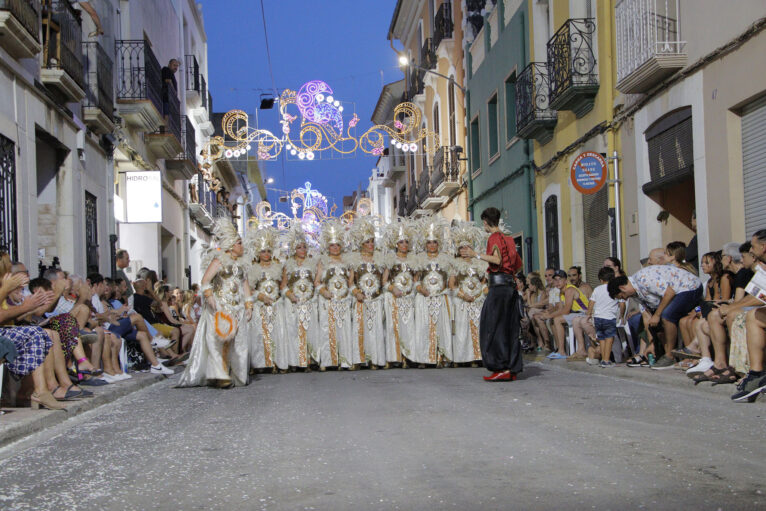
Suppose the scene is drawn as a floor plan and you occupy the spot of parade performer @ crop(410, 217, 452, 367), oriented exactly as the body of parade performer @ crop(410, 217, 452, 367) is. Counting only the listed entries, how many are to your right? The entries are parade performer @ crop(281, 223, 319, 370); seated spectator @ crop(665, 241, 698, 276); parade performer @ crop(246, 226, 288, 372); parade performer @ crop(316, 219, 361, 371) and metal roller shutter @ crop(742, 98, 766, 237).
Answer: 3

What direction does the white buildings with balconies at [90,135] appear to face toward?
to the viewer's right

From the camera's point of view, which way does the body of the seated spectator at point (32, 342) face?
to the viewer's right

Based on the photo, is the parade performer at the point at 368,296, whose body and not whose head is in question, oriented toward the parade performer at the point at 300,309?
no

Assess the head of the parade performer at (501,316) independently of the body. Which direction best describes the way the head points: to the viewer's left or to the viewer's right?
to the viewer's left

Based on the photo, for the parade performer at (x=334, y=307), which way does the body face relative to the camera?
toward the camera

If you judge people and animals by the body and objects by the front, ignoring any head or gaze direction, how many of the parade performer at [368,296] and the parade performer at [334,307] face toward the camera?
2

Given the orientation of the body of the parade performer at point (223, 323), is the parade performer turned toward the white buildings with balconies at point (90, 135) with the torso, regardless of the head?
no

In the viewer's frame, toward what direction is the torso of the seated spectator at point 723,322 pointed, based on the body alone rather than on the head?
to the viewer's left

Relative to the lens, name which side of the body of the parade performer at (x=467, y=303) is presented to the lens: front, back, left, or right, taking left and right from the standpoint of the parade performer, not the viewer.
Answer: front

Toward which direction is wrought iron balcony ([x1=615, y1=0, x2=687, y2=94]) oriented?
to the viewer's left

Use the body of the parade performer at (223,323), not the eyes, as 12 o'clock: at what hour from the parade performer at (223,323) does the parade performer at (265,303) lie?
the parade performer at (265,303) is roughly at 8 o'clock from the parade performer at (223,323).

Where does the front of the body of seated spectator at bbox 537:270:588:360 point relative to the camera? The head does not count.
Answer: to the viewer's left

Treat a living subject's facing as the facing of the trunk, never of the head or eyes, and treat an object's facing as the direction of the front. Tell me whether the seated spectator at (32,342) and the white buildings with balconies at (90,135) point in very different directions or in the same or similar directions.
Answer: same or similar directions

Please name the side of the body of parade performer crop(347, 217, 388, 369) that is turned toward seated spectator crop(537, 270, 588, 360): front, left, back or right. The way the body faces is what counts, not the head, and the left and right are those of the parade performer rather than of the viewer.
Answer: left

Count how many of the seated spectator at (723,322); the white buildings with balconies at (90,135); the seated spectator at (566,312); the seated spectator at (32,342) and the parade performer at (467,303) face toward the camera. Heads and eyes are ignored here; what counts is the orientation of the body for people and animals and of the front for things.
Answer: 1
